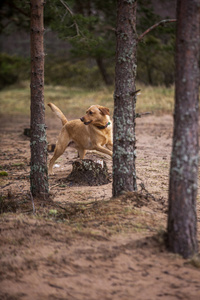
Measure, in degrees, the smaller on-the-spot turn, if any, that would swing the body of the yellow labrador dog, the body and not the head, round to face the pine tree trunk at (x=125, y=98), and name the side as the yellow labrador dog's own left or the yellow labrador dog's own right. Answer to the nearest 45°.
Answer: approximately 90° to the yellow labrador dog's own right

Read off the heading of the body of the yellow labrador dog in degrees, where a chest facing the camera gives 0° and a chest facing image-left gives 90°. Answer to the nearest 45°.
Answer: approximately 270°

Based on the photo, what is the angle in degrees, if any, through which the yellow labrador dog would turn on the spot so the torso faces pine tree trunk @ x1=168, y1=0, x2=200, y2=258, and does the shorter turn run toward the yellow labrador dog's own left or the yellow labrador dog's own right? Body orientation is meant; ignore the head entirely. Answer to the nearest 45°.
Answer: approximately 90° to the yellow labrador dog's own right

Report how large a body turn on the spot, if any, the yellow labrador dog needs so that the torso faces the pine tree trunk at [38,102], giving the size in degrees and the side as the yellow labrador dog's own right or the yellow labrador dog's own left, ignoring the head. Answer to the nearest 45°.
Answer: approximately 90° to the yellow labrador dog's own right

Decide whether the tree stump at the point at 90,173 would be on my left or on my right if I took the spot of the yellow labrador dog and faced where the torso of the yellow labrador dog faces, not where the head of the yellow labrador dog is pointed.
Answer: on my right

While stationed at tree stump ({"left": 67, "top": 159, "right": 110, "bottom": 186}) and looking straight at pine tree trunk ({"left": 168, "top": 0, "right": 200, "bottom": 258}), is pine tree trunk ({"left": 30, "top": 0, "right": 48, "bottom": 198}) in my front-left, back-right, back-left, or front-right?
front-right
